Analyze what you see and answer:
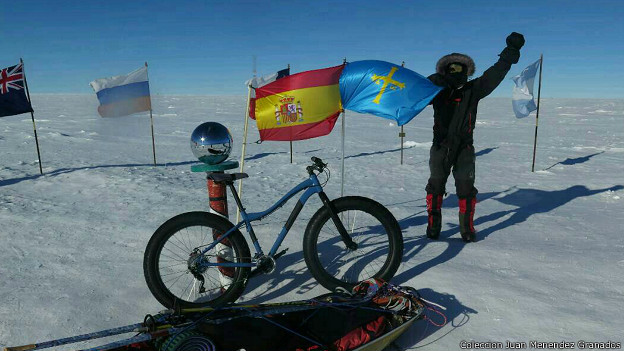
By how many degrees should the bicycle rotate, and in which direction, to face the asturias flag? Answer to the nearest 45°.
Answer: approximately 45° to its left

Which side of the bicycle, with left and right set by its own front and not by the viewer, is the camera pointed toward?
right

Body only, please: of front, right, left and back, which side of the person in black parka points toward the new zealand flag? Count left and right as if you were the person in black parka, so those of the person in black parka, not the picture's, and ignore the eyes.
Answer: right

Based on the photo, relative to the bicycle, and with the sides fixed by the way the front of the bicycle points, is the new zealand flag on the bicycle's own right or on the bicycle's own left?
on the bicycle's own left

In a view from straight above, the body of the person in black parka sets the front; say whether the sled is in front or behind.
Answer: in front

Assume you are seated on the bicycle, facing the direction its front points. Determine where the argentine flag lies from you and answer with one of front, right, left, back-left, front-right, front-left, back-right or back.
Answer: front-left
